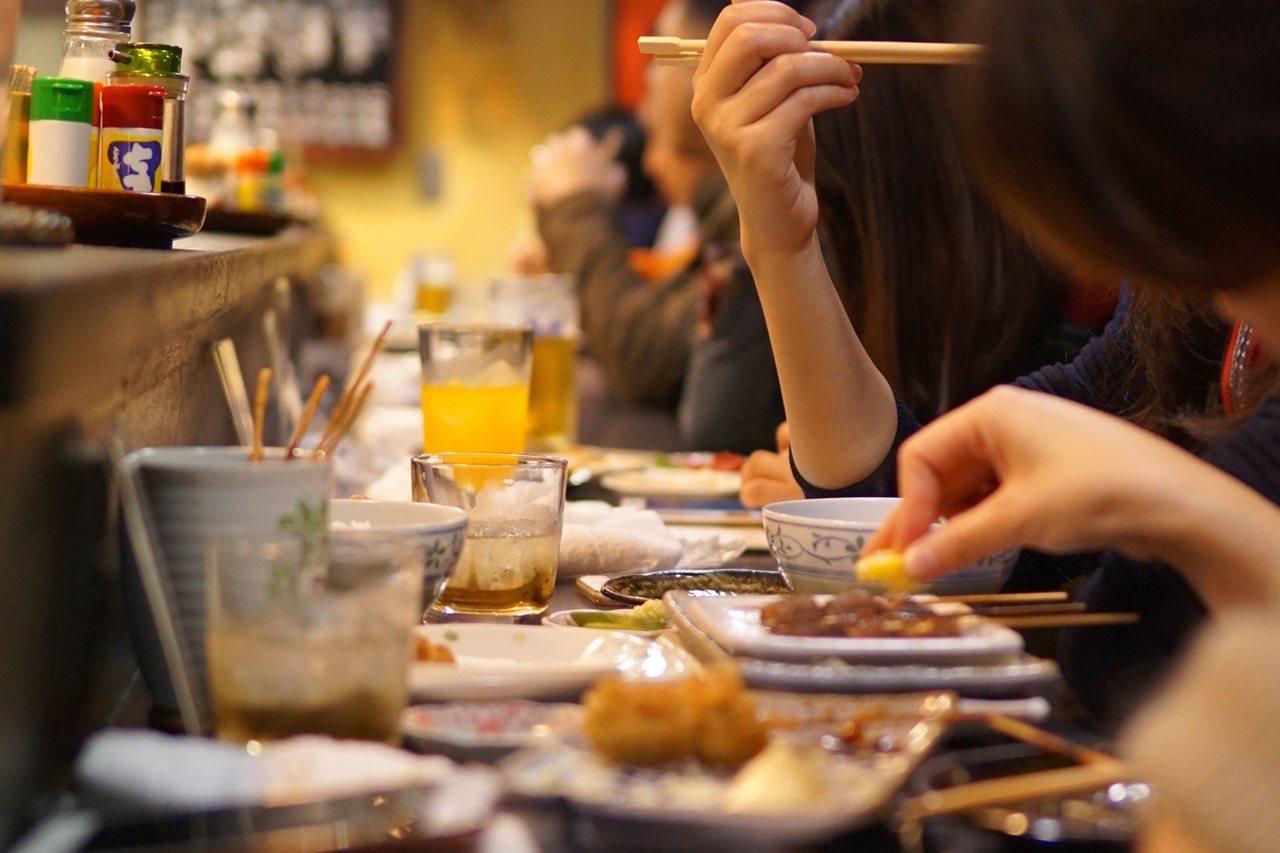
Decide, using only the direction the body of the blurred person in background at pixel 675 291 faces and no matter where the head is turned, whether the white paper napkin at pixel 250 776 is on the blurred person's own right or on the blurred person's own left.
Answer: on the blurred person's own left

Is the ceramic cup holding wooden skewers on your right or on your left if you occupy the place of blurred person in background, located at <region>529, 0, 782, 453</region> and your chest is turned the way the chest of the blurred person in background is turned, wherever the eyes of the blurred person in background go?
on your left

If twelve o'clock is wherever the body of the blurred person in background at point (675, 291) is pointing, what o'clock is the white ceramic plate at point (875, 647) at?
The white ceramic plate is roughly at 9 o'clock from the blurred person in background.

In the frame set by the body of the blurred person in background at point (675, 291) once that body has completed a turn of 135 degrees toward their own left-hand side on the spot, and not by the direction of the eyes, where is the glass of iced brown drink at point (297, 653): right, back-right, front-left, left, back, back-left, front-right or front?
front-right

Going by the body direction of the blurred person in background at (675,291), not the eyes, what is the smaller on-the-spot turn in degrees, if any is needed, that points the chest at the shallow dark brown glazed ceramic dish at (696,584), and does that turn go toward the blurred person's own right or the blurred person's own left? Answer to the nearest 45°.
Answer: approximately 90° to the blurred person's own left

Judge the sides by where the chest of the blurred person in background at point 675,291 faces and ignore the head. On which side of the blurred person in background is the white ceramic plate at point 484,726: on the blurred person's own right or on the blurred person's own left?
on the blurred person's own left

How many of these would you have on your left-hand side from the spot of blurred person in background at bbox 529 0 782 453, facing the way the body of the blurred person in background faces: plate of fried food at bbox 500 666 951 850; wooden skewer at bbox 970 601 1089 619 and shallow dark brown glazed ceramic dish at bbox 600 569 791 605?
3

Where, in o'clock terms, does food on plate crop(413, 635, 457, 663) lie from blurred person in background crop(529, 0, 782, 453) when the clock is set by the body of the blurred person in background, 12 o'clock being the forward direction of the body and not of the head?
The food on plate is roughly at 9 o'clock from the blurred person in background.

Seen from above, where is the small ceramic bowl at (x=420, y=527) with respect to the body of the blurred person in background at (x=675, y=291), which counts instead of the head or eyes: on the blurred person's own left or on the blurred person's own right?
on the blurred person's own left

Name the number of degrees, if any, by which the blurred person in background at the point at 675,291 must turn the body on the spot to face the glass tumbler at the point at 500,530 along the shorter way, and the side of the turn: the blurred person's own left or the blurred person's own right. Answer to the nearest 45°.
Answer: approximately 90° to the blurred person's own left

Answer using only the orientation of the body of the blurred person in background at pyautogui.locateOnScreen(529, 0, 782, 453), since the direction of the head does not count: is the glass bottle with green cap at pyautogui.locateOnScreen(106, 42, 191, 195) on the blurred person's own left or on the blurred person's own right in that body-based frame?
on the blurred person's own left

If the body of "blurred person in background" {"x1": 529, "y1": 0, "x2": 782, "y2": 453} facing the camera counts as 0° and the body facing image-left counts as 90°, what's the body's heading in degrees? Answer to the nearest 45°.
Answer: approximately 90°

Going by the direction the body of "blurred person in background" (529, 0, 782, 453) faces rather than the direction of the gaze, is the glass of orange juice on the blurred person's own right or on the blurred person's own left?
on the blurred person's own left
